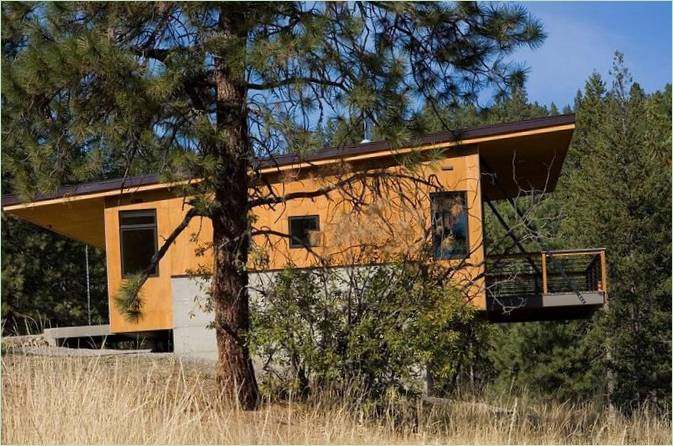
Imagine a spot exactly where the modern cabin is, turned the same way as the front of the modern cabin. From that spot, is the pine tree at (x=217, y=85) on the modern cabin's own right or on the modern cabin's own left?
on the modern cabin's own right

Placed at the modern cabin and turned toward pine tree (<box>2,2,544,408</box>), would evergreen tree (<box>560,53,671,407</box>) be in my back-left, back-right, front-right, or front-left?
back-left

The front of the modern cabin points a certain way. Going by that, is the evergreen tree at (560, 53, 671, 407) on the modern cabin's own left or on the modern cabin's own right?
on the modern cabin's own left
